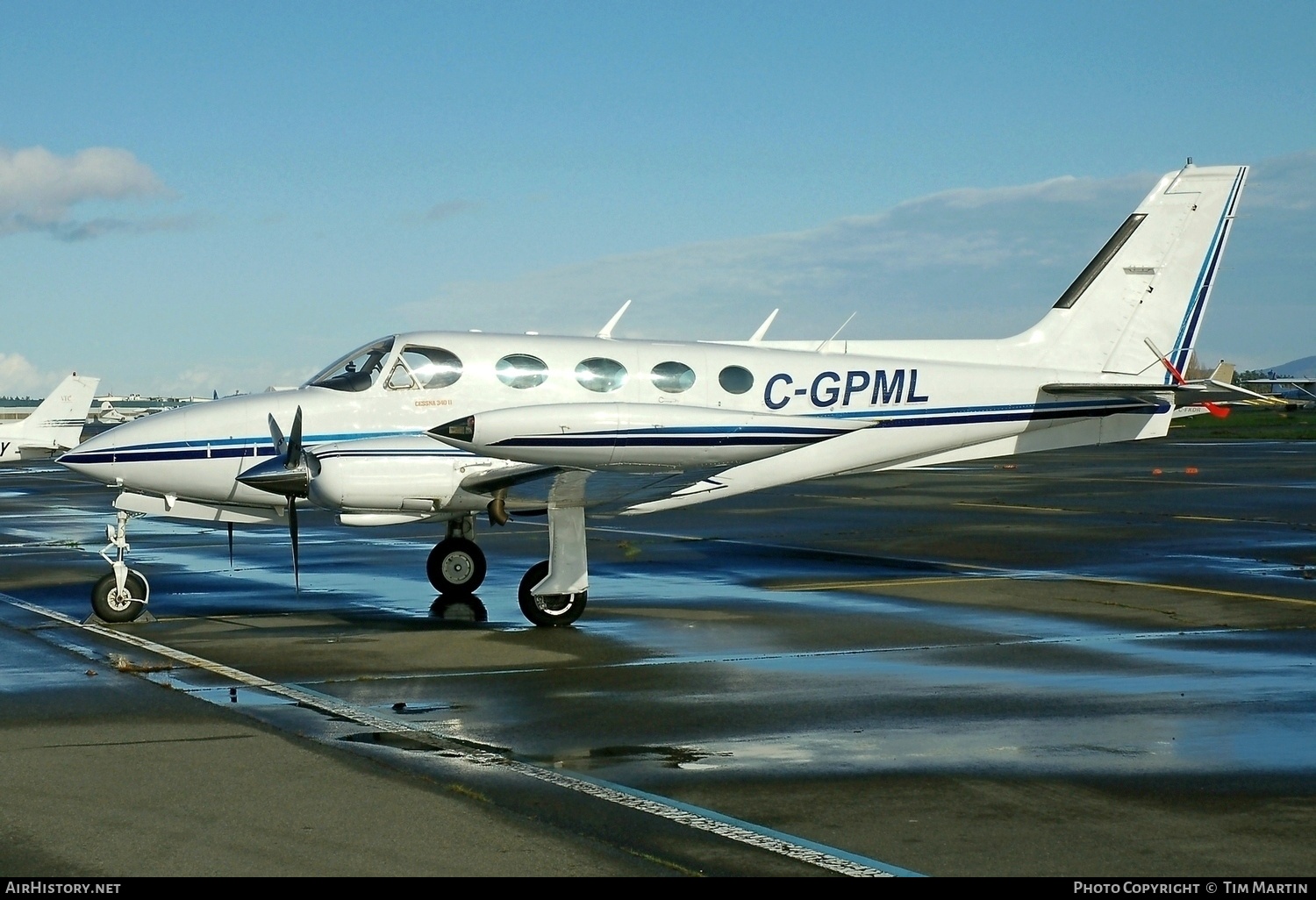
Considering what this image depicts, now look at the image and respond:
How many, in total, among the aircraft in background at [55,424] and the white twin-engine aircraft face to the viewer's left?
2

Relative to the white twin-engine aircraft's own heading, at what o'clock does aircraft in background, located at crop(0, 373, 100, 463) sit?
The aircraft in background is roughly at 2 o'clock from the white twin-engine aircraft.

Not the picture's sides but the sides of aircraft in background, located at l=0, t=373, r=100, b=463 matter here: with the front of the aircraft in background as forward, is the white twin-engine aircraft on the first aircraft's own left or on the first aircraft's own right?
on the first aircraft's own left

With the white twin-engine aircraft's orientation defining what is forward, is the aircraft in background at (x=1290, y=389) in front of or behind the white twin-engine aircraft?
behind

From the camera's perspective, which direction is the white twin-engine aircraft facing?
to the viewer's left

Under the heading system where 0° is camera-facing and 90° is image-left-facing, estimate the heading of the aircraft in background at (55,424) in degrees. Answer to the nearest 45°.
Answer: approximately 90°
